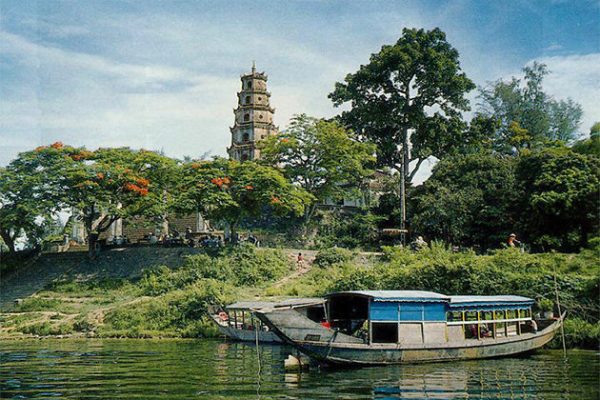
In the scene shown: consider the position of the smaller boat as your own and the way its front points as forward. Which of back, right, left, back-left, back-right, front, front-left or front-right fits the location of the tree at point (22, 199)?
front-right

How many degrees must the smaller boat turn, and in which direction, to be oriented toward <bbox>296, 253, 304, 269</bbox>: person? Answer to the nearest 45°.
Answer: approximately 90° to its right

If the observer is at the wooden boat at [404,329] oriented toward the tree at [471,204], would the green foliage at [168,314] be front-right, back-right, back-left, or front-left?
front-left

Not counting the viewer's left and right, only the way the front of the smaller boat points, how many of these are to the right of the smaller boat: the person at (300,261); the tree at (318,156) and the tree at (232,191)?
3

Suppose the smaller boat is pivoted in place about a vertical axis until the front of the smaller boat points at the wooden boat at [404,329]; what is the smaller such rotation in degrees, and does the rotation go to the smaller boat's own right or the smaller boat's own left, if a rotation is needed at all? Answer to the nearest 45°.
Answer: approximately 135° to the smaller boat's own left

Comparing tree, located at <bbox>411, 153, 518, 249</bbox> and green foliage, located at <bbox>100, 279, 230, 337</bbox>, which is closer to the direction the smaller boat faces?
the green foliage

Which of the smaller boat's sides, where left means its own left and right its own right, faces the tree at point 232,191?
right

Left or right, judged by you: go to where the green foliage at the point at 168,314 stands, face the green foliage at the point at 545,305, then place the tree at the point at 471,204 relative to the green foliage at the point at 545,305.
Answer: left

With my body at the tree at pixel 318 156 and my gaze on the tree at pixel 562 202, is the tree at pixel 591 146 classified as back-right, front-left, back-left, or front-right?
front-left

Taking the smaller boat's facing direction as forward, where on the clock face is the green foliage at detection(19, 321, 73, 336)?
The green foliage is roughly at 1 o'clock from the smaller boat.

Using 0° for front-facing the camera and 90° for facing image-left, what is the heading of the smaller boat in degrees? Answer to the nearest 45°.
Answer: approximately 90°

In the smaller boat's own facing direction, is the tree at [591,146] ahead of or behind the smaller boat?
behind

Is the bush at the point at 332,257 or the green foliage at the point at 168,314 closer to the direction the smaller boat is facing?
the green foliage

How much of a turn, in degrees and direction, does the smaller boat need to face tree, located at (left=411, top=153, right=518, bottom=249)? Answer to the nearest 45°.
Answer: approximately 135° to its right

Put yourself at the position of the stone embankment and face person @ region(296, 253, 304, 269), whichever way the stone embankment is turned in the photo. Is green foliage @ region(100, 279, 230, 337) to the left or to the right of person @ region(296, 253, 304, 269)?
right

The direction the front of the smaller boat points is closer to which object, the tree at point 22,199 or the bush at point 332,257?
the tree
